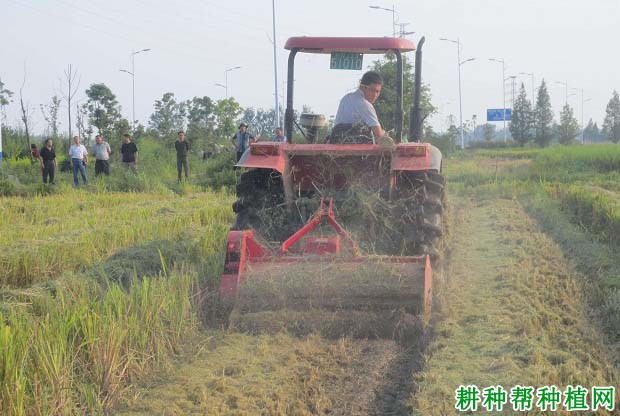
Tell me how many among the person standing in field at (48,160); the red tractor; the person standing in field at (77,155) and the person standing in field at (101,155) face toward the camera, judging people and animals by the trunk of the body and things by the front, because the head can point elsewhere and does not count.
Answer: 3

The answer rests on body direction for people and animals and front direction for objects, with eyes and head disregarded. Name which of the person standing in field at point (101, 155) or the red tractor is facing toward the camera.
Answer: the person standing in field

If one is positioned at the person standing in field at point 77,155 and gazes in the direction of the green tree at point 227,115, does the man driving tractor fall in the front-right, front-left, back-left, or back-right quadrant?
back-right

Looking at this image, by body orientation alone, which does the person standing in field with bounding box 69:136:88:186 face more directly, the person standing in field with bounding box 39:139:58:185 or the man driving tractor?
the man driving tractor

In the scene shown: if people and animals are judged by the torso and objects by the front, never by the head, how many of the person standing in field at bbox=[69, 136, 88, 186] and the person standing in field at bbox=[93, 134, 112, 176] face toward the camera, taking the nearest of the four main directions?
2

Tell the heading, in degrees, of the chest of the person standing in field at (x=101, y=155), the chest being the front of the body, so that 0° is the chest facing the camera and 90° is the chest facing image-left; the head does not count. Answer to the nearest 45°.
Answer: approximately 0°

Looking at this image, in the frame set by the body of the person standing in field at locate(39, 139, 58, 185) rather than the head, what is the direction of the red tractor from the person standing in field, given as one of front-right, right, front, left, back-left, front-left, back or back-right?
front

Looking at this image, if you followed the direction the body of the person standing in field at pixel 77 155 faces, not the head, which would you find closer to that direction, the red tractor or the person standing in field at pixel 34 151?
the red tractor

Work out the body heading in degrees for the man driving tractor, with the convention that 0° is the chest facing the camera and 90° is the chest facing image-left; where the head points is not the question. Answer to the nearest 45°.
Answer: approximately 225°

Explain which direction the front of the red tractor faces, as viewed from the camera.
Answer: facing away from the viewer

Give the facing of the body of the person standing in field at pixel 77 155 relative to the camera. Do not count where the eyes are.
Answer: toward the camera

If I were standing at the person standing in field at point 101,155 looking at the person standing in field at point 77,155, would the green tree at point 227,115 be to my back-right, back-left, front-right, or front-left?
back-right

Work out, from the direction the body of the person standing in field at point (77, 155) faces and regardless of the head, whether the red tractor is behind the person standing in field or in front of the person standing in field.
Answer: in front

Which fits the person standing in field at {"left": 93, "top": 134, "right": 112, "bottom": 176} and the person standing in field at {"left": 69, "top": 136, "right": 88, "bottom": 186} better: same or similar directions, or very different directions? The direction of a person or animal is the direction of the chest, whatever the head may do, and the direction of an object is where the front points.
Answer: same or similar directions

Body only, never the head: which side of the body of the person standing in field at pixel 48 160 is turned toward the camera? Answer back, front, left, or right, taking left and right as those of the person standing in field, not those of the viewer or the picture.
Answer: front
